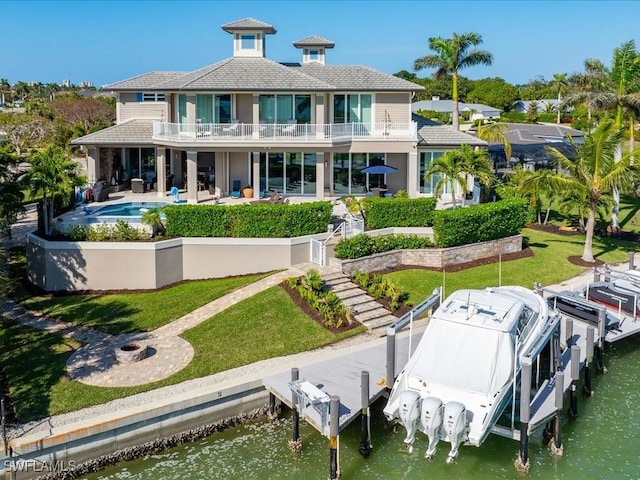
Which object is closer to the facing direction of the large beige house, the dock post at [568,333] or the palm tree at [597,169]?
the dock post

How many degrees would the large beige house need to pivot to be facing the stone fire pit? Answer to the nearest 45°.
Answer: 0° — it already faces it

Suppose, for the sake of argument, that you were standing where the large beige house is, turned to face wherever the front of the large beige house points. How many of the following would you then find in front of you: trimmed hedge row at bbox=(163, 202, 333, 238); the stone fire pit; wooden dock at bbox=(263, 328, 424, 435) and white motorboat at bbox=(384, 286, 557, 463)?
4

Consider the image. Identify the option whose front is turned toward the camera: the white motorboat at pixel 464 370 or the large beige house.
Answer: the large beige house

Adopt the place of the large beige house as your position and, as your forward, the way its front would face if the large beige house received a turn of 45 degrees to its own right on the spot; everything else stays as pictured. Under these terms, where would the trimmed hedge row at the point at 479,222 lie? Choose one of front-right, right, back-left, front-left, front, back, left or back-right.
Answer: left

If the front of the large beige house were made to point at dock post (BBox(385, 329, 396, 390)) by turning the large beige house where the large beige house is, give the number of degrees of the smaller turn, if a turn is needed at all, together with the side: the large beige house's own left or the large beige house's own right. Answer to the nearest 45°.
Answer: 0° — it already faces it

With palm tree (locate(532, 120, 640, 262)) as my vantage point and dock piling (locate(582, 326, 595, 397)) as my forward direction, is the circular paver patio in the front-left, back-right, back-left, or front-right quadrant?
front-right

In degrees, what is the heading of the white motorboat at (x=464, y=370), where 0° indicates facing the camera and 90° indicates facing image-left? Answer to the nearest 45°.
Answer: approximately 225°

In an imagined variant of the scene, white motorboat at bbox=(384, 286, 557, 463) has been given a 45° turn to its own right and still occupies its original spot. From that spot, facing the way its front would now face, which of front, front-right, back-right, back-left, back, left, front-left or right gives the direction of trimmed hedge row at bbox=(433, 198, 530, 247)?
left

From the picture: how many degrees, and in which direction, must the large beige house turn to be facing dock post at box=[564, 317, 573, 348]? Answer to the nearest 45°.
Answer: approximately 45° to its left

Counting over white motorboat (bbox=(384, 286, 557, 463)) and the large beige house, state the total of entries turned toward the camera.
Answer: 1

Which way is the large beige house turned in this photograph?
toward the camera

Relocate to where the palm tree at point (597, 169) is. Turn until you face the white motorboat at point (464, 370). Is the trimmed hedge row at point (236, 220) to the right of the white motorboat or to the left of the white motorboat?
right

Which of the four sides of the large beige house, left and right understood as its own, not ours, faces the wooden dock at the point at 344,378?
front

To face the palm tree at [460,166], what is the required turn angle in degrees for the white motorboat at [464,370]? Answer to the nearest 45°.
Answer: approximately 45° to its left

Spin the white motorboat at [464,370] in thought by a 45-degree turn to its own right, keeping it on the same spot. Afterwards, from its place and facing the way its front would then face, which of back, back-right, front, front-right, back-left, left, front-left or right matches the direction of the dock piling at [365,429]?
back
